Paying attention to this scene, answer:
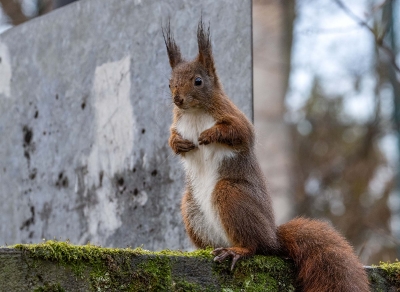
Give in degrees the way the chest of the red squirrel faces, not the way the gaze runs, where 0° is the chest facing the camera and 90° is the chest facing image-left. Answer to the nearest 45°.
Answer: approximately 45°
